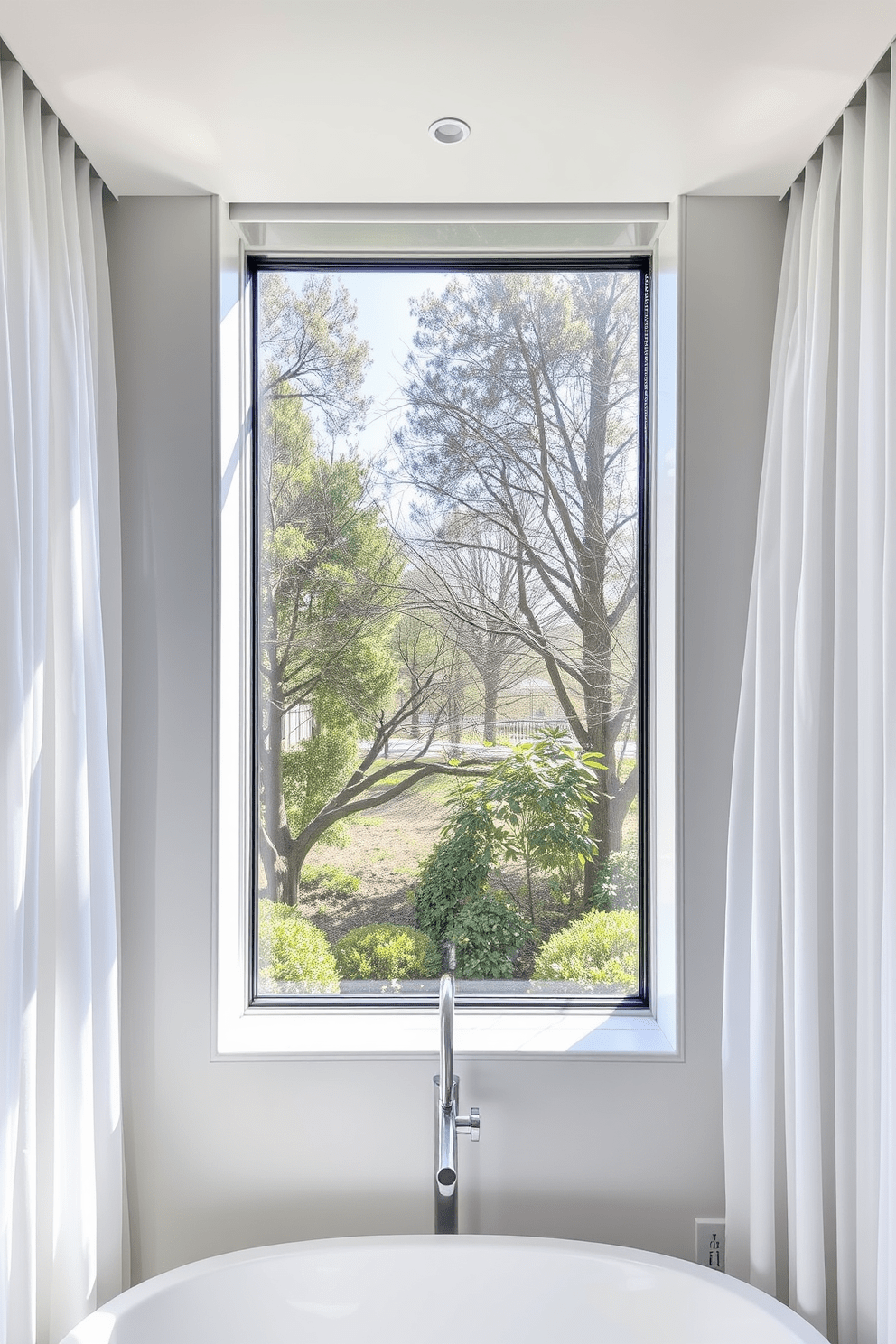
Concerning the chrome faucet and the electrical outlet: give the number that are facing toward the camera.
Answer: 2

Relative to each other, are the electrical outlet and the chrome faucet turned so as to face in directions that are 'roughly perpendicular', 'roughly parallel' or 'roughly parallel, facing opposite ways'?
roughly parallel

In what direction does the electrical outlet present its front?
toward the camera

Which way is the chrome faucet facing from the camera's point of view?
toward the camera
